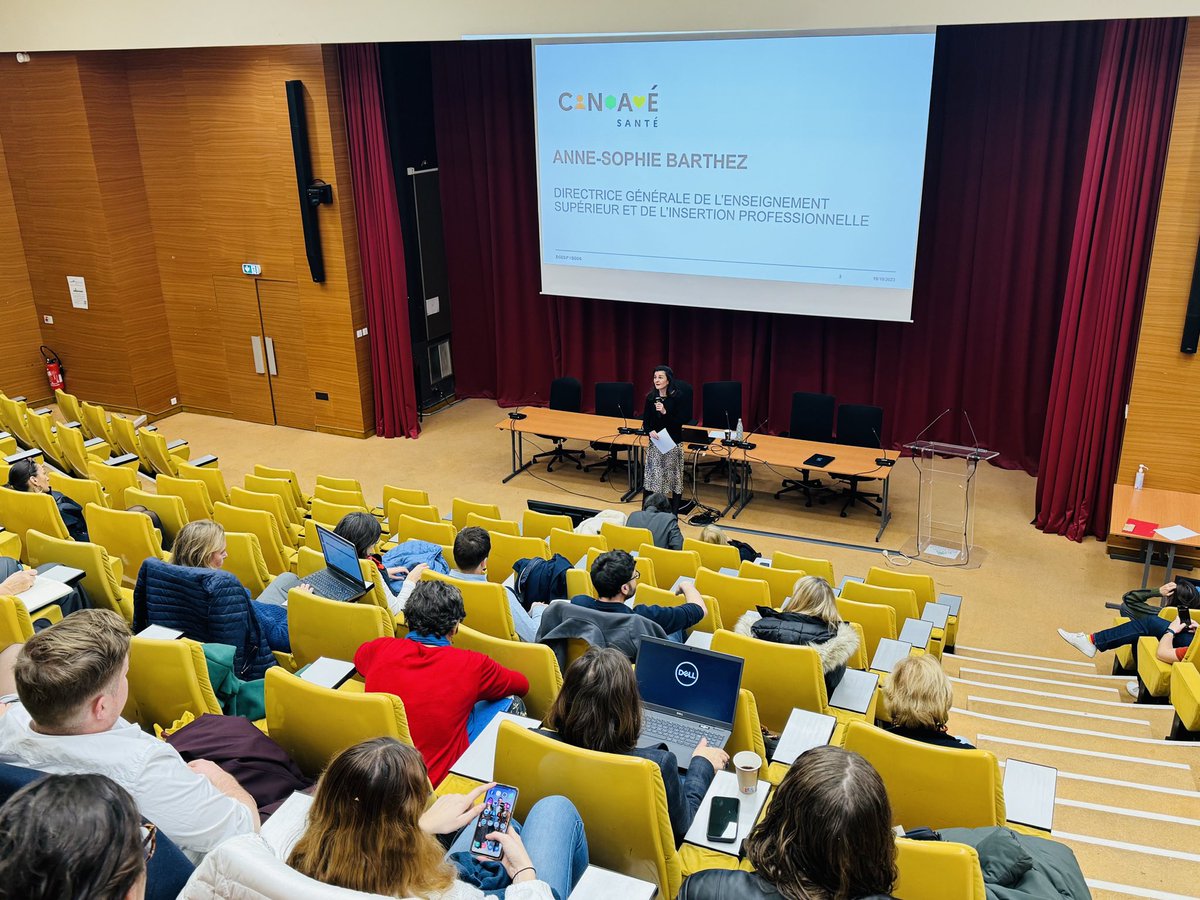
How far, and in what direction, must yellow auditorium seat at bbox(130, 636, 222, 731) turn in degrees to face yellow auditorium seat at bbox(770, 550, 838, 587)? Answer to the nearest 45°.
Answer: approximately 45° to its right

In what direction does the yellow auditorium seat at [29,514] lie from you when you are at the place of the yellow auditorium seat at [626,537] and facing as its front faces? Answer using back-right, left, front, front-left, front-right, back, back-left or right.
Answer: back-left

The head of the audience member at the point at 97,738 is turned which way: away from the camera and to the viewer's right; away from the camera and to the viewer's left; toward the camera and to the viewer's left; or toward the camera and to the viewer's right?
away from the camera and to the viewer's right

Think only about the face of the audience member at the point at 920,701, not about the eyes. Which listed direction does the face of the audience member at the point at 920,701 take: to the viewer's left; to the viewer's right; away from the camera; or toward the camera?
away from the camera

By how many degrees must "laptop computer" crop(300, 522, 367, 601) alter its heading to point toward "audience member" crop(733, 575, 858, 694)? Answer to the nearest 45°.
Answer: approximately 90° to its left

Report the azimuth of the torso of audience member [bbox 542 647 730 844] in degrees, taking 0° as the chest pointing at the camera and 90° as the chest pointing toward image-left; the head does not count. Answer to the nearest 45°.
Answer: approximately 225°

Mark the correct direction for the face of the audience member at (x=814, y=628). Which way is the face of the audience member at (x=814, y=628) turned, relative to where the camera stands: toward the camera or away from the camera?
away from the camera

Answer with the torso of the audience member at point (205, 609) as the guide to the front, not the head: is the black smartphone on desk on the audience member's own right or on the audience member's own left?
on the audience member's own right

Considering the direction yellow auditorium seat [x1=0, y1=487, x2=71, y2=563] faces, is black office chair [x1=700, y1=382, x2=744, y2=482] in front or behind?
in front

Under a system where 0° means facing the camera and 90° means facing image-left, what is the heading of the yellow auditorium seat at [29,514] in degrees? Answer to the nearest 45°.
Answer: approximately 225°

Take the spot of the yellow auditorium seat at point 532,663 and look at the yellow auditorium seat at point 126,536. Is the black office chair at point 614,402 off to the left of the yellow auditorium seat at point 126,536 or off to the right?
right

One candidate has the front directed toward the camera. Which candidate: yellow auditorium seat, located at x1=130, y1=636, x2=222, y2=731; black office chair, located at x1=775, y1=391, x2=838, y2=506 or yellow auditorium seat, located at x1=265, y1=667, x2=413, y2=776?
the black office chair

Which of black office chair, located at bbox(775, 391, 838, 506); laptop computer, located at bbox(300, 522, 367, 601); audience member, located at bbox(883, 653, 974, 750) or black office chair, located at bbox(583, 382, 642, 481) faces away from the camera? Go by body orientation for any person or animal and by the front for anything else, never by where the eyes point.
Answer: the audience member

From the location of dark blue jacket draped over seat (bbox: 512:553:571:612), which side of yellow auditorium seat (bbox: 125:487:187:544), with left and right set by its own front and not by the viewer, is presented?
right

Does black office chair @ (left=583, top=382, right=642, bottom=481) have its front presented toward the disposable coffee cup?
yes

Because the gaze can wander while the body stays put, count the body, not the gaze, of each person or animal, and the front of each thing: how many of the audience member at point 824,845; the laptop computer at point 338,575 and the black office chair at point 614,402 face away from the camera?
1

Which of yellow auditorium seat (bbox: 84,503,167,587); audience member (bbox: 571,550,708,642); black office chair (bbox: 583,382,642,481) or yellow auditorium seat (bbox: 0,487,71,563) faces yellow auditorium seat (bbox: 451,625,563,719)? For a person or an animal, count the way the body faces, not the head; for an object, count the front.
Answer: the black office chair
